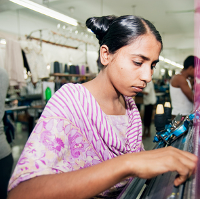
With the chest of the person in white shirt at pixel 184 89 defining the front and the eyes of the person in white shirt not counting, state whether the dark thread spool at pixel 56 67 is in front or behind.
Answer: behind

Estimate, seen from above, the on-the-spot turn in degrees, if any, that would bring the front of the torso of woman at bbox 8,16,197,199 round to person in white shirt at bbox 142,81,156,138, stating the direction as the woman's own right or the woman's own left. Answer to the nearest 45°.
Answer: approximately 135° to the woman's own left

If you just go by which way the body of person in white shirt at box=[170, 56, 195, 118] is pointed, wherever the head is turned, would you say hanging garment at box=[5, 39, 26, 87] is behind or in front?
behind

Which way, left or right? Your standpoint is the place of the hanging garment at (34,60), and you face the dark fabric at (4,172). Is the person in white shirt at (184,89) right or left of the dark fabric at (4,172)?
left

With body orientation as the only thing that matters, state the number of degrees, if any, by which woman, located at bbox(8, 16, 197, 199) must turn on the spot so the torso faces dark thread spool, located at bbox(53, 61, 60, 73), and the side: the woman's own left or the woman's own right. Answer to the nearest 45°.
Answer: approximately 135° to the woman's own left

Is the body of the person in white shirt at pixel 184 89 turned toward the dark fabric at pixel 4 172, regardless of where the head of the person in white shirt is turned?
no

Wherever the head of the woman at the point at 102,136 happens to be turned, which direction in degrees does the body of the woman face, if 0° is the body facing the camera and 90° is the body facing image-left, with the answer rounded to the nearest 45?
approximately 315°

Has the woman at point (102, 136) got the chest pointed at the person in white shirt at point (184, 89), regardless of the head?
no

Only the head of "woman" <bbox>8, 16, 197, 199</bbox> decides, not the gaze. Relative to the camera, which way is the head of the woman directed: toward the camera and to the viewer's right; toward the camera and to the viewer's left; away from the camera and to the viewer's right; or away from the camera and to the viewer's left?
toward the camera and to the viewer's right

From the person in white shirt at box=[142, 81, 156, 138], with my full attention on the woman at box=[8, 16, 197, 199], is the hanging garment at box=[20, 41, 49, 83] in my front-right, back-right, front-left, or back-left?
front-right
